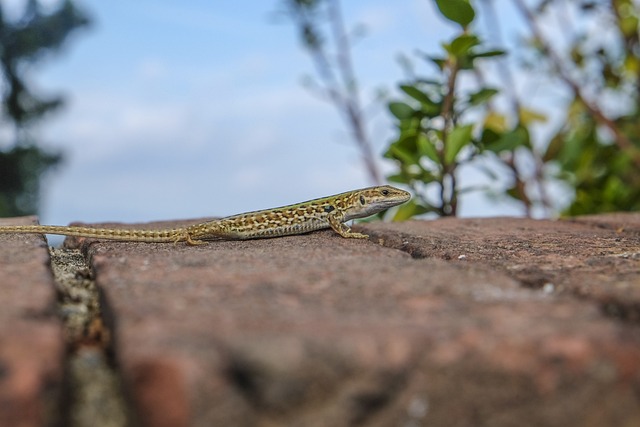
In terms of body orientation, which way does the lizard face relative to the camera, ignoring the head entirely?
to the viewer's right

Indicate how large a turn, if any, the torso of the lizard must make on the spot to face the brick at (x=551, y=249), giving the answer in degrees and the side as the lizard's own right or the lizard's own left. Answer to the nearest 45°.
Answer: approximately 45° to the lizard's own right
